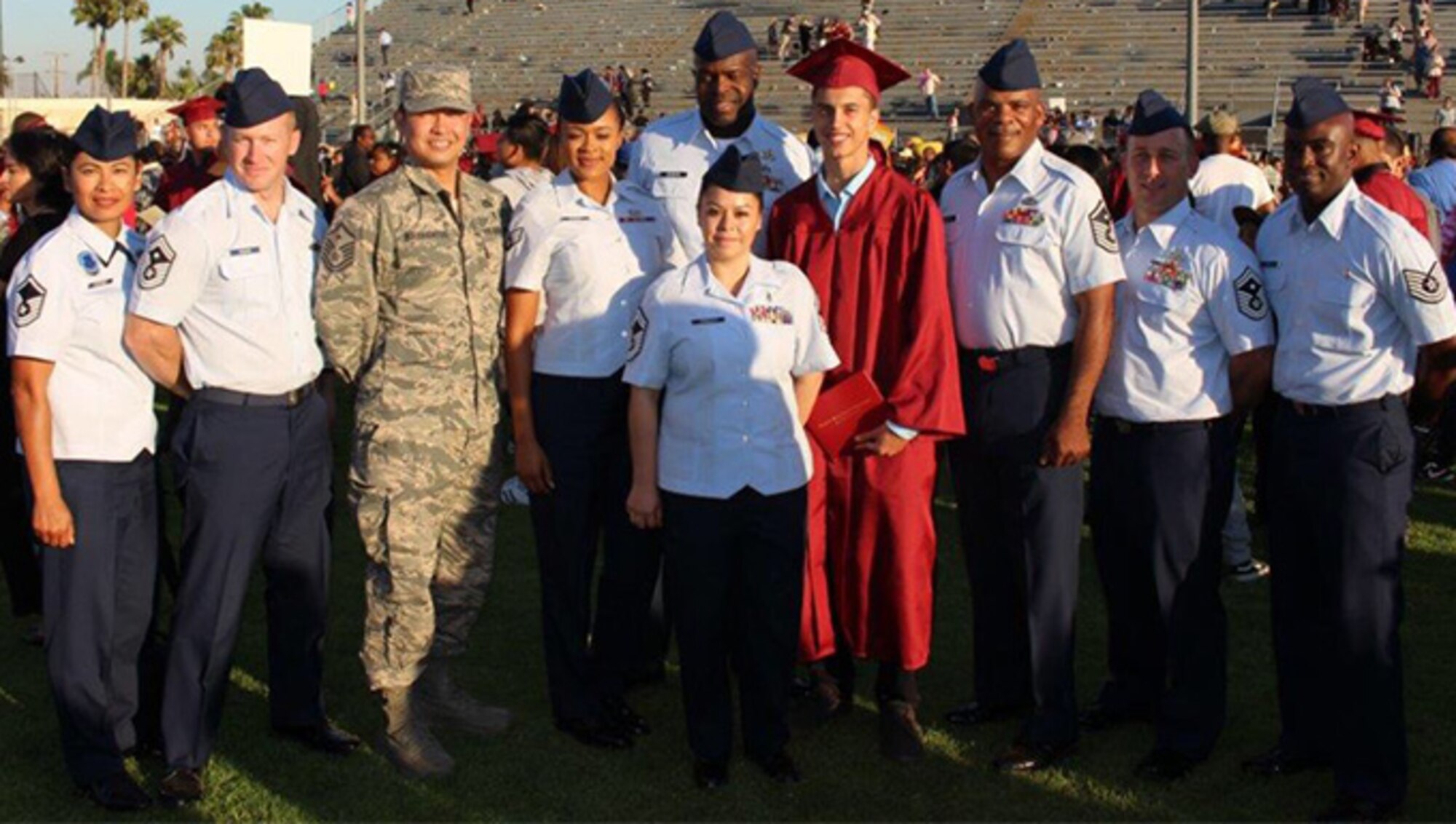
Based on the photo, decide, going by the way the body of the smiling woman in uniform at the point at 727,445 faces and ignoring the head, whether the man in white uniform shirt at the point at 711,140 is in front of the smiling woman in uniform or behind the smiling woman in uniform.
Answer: behind

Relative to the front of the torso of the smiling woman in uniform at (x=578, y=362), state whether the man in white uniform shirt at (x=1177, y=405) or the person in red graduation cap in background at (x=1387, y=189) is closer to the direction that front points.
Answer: the man in white uniform shirt

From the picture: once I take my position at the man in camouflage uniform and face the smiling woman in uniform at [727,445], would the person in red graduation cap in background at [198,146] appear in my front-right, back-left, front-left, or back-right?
back-left

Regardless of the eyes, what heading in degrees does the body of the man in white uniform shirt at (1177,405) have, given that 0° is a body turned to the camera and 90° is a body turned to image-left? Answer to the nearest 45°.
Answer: approximately 45°

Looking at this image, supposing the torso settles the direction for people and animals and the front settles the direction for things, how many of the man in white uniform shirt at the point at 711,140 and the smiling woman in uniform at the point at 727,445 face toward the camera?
2

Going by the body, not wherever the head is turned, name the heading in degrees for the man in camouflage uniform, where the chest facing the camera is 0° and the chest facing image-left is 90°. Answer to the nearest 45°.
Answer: approximately 315°

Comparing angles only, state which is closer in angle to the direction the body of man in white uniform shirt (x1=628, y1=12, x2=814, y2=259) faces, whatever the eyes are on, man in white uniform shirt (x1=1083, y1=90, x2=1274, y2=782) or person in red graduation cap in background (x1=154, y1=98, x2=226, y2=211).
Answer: the man in white uniform shirt

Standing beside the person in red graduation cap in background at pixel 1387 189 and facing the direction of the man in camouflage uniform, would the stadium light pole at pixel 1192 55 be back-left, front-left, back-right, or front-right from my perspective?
back-right
